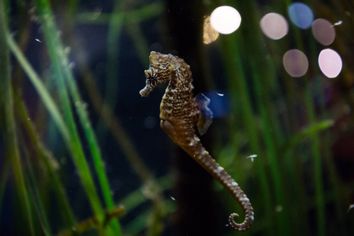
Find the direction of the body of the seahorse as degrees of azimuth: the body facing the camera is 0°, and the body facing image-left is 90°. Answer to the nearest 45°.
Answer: approximately 90°

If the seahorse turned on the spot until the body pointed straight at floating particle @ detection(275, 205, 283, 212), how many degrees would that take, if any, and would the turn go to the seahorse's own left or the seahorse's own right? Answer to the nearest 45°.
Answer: approximately 135° to the seahorse's own right
